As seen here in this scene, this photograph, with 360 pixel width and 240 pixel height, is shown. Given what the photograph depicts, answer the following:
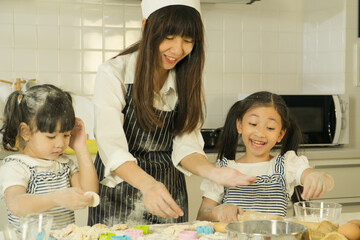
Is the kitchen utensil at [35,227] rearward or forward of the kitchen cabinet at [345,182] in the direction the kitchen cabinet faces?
forward

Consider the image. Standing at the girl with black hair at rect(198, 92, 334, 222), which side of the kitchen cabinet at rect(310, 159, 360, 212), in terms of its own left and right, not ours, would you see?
front

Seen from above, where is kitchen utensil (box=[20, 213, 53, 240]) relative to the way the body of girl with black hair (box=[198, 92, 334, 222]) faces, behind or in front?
in front

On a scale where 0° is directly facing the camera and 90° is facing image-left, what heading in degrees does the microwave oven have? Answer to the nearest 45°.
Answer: approximately 0°

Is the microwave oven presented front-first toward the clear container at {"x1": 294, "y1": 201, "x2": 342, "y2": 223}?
yes

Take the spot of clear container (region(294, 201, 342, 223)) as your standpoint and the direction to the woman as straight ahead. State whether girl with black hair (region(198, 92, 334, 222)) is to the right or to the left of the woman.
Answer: right

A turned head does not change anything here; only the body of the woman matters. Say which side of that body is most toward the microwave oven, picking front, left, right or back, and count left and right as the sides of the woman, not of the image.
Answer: left

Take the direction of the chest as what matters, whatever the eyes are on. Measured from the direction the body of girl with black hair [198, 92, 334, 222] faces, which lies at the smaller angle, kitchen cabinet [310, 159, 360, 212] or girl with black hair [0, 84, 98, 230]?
the girl with black hair

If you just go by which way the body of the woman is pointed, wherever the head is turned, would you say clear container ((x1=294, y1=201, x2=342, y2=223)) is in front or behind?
in front

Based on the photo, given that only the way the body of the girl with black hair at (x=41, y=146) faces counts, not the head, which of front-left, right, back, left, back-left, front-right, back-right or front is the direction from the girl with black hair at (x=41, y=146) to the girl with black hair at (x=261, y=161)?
front-left

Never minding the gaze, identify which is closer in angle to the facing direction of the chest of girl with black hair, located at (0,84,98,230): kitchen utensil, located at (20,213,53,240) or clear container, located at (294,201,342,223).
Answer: the clear container
